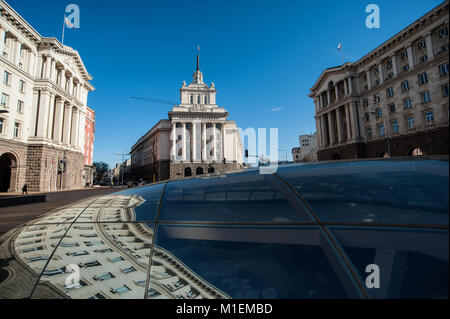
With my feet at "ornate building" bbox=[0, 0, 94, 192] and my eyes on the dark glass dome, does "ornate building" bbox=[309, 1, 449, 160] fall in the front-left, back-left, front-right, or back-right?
front-left

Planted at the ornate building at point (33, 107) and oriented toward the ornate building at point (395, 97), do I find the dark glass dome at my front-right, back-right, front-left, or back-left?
front-right

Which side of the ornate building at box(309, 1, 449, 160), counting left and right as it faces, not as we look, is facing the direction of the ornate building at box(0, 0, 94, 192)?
front

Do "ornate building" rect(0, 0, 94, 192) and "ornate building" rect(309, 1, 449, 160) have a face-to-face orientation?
yes

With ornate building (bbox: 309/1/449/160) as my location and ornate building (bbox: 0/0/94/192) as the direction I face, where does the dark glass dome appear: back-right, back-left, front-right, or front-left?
front-left

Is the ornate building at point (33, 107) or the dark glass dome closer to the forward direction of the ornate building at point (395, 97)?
the ornate building

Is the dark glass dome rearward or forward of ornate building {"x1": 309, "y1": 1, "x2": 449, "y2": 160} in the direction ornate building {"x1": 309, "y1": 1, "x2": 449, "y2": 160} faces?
forward

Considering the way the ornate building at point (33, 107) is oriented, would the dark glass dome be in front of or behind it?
in front

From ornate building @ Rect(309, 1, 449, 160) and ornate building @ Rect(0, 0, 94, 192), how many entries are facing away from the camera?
0

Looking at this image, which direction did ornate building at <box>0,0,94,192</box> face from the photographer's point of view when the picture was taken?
facing the viewer and to the right of the viewer

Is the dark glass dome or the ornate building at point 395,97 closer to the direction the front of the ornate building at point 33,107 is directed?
the ornate building

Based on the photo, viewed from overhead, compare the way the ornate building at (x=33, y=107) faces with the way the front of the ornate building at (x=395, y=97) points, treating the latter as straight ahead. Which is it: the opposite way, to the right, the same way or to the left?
the opposite way

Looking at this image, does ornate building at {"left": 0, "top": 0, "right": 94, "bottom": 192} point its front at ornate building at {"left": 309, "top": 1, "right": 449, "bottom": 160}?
yes
